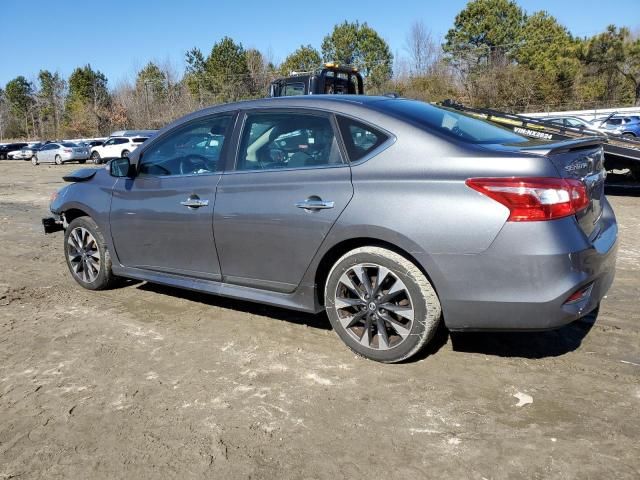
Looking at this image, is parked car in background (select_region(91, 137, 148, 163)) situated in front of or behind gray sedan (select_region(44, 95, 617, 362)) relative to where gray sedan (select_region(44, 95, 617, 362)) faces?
in front

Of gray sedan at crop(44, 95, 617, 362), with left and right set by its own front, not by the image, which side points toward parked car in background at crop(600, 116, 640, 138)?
right

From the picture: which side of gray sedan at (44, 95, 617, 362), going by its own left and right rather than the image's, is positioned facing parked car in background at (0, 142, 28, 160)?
front

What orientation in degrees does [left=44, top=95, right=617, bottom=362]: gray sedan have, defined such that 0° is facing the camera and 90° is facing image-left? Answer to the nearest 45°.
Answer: approximately 135°

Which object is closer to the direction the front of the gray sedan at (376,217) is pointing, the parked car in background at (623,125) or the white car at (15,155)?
the white car

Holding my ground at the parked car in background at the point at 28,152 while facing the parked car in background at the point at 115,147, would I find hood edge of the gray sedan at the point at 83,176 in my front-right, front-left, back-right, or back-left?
front-right

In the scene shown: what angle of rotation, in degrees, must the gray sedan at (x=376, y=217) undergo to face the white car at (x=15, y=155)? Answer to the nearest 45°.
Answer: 0° — it already faces it

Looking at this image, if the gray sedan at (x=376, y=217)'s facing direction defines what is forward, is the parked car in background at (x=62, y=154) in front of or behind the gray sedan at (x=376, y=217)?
in front
